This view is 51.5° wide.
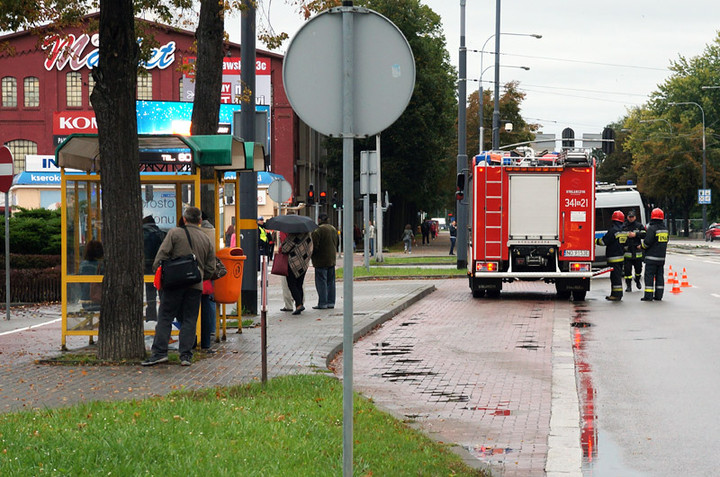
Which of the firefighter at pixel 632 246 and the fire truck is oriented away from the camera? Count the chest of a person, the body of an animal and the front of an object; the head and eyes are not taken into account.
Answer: the fire truck

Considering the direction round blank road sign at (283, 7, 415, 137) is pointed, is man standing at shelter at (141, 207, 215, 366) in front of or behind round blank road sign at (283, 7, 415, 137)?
in front

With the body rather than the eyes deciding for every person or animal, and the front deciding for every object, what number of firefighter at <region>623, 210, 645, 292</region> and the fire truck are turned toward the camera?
1

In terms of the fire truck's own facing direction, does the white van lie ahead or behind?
ahead

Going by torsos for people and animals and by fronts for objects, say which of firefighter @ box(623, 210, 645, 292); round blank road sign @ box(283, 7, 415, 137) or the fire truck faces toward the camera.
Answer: the firefighter

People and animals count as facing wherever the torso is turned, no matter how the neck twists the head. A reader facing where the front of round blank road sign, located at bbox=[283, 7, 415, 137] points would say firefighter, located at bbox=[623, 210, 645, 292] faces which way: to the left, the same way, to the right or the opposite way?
the opposite way

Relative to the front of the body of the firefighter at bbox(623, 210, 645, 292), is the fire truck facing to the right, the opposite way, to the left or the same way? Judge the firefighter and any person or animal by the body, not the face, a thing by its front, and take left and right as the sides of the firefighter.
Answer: the opposite way

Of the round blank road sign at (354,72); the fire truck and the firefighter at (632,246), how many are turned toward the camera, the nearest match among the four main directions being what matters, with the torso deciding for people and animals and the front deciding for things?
1

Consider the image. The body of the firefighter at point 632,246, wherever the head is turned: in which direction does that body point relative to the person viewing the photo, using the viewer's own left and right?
facing the viewer

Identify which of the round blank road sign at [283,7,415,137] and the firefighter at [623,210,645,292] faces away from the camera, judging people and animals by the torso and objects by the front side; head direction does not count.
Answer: the round blank road sign

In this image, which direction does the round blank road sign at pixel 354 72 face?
away from the camera

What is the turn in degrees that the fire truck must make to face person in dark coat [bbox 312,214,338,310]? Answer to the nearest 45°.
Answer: approximately 135° to its left

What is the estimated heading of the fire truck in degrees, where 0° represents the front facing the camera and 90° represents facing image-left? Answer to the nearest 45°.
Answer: approximately 180°

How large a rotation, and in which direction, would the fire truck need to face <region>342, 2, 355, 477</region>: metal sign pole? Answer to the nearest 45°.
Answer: approximately 180°

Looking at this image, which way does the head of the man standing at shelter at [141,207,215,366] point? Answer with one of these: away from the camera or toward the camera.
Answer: away from the camera
